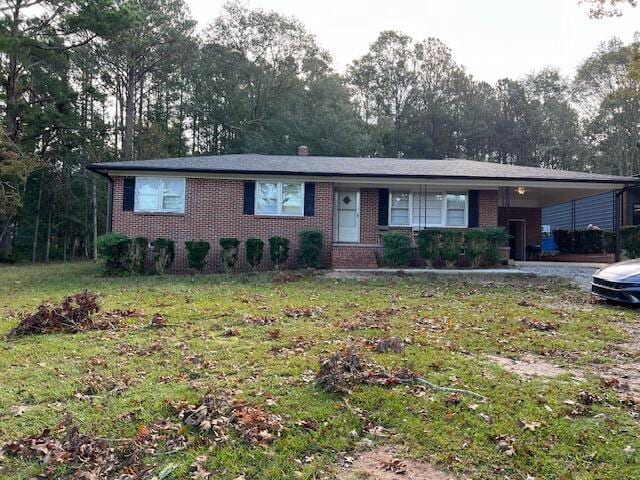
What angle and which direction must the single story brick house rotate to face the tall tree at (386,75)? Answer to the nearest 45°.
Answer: approximately 180°

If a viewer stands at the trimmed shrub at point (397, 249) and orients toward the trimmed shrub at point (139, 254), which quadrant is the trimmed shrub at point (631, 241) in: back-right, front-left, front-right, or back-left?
back-right

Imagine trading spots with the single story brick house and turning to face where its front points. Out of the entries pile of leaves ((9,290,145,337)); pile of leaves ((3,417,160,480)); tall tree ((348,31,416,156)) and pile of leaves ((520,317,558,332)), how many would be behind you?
1

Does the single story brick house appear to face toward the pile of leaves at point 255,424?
yes

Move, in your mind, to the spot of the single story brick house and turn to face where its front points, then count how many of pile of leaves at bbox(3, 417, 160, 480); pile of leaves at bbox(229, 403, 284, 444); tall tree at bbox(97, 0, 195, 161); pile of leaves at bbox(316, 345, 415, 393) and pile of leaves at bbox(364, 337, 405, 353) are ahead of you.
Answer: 4

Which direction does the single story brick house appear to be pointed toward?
toward the camera

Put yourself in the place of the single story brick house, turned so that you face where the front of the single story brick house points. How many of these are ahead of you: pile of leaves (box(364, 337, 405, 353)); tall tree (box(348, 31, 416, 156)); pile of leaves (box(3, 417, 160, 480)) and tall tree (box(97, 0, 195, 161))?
2

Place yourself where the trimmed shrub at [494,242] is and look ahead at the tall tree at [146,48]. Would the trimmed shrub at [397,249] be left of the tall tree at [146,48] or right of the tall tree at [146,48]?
left

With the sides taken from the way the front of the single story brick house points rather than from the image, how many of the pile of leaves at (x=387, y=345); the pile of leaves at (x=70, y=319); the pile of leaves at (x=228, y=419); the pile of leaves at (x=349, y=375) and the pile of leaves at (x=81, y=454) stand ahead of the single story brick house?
5

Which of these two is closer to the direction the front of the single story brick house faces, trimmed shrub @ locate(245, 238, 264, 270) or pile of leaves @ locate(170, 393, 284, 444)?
the pile of leaves

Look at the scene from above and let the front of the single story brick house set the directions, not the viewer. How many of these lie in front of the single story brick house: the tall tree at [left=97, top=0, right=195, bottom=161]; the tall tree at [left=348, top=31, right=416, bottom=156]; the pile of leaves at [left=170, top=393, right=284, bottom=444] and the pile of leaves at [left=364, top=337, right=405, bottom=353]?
2

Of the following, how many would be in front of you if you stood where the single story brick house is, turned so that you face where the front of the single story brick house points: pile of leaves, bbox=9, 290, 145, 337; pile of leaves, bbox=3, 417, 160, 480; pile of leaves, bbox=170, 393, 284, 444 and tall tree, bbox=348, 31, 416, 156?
3

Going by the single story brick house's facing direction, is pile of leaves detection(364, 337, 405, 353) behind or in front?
in front
